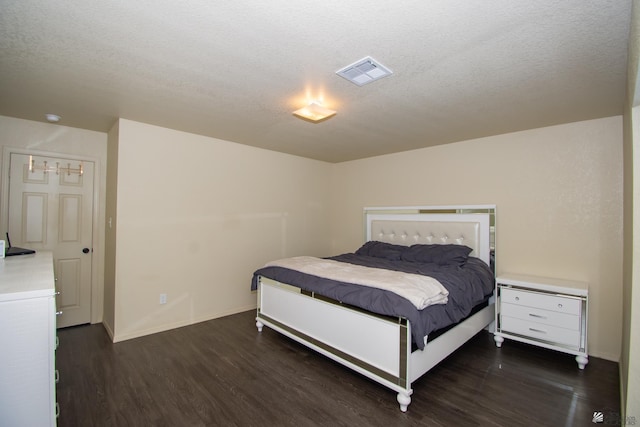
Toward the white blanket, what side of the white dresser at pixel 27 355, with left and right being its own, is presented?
front

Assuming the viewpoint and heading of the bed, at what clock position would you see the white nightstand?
The white nightstand is roughly at 7 o'clock from the bed.

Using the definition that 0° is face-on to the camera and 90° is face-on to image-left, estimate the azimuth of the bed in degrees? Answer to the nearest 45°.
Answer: approximately 45°

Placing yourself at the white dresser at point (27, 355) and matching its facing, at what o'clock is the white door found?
The white door is roughly at 9 o'clock from the white dresser.

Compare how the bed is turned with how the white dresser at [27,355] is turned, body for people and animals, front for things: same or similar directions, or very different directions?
very different directions

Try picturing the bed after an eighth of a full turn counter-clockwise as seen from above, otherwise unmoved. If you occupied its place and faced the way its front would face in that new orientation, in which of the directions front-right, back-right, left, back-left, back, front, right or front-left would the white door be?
right

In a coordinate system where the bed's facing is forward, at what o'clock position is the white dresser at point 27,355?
The white dresser is roughly at 12 o'clock from the bed.

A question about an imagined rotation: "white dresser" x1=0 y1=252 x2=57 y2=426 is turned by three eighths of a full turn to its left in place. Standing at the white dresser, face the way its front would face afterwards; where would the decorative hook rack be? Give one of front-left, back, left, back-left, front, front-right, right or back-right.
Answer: front-right

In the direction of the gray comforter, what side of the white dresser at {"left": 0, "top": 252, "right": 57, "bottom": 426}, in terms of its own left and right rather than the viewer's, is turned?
front

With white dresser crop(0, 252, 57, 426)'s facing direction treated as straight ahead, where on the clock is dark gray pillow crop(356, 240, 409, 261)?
The dark gray pillow is roughly at 12 o'clock from the white dresser.

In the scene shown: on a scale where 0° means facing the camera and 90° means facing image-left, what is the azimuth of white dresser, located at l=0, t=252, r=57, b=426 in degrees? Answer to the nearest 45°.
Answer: approximately 270°

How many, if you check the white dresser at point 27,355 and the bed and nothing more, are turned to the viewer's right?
1
